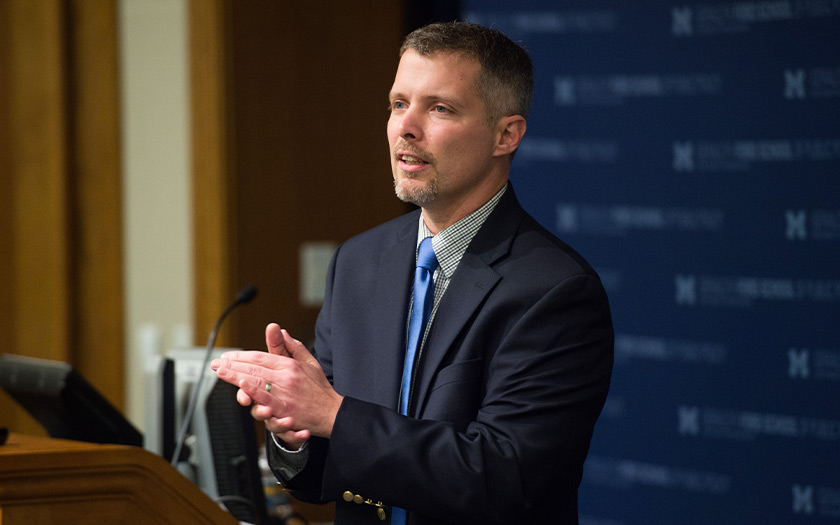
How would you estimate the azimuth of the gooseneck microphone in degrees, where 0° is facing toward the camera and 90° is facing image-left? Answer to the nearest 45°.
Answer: approximately 270°

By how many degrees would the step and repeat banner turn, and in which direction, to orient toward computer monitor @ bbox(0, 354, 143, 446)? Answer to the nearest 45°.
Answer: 0° — it already faces it

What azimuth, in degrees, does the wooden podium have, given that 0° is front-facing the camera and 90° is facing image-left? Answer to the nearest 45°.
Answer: approximately 90°

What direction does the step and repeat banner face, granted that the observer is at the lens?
facing the viewer and to the left of the viewer

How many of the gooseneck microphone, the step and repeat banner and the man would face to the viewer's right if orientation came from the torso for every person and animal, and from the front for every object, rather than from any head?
1

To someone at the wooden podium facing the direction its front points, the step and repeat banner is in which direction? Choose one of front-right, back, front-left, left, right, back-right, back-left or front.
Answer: back-right

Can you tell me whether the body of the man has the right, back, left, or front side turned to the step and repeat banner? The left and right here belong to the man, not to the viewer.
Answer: back
